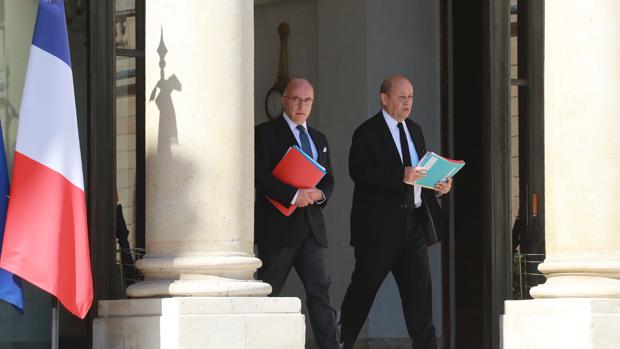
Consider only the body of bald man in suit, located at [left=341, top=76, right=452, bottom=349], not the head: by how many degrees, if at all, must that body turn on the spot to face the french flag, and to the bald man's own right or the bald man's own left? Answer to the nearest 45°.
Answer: approximately 90° to the bald man's own right

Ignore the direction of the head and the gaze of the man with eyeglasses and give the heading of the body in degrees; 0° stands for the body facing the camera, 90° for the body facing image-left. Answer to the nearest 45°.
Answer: approximately 315°

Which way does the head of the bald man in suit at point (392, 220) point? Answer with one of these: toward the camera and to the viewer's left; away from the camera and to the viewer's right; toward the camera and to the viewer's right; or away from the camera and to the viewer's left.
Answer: toward the camera and to the viewer's right

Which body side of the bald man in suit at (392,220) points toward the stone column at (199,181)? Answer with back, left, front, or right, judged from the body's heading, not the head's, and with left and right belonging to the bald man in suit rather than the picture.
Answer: right

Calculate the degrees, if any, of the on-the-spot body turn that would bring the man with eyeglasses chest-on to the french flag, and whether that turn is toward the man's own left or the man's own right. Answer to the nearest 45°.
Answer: approximately 90° to the man's own right

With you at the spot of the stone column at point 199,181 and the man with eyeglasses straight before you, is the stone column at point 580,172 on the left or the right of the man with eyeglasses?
right

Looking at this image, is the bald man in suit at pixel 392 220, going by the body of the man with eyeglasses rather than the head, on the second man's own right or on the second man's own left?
on the second man's own left

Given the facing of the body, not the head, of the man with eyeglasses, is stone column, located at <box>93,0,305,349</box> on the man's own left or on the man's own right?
on the man's own right

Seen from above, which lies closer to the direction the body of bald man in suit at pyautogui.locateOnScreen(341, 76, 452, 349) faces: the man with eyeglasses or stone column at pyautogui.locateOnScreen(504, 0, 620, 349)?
the stone column
